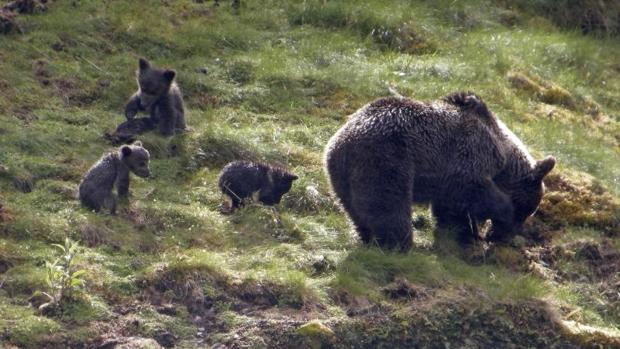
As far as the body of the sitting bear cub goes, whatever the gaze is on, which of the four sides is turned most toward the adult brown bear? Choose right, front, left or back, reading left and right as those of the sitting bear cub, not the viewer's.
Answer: left

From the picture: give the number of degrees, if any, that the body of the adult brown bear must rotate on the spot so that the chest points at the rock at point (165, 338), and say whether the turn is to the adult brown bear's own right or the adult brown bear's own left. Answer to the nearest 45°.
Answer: approximately 135° to the adult brown bear's own right

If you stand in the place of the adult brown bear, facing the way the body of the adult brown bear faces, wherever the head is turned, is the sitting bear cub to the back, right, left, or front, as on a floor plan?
back

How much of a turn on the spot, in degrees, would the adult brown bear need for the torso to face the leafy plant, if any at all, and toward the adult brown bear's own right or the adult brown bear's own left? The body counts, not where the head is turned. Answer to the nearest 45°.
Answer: approximately 135° to the adult brown bear's own right

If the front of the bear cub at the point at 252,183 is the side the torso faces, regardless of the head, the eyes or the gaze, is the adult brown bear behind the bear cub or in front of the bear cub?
in front

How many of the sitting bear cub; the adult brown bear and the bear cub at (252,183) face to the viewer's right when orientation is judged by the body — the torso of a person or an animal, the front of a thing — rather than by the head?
2

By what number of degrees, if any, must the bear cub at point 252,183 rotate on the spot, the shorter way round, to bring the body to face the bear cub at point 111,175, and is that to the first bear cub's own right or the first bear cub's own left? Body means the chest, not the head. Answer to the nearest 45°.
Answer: approximately 180°

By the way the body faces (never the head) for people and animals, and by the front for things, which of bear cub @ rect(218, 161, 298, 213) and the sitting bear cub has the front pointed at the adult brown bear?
the bear cub

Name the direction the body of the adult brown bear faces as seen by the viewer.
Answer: to the viewer's right

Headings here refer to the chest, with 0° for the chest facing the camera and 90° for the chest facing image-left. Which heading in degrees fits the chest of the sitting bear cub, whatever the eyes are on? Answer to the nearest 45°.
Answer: approximately 45°

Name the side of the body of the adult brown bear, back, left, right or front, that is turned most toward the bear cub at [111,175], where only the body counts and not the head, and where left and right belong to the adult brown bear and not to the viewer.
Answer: back

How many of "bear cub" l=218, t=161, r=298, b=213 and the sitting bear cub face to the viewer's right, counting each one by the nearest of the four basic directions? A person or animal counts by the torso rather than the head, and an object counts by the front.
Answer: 1

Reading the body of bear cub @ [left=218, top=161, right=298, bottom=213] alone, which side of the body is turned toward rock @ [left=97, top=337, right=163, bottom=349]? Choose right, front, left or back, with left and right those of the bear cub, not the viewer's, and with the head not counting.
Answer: right

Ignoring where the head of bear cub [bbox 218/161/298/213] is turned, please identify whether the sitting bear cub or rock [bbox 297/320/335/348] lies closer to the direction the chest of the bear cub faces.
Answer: the rock

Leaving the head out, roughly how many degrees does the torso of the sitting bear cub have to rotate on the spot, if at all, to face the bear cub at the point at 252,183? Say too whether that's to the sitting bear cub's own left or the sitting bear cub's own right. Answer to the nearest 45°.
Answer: approximately 90° to the sitting bear cub's own left

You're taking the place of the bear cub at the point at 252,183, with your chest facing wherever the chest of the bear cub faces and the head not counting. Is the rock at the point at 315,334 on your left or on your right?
on your right

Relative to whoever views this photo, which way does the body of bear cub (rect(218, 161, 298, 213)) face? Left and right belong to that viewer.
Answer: facing to the right of the viewer

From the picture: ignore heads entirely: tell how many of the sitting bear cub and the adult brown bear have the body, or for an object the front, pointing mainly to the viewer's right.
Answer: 1
